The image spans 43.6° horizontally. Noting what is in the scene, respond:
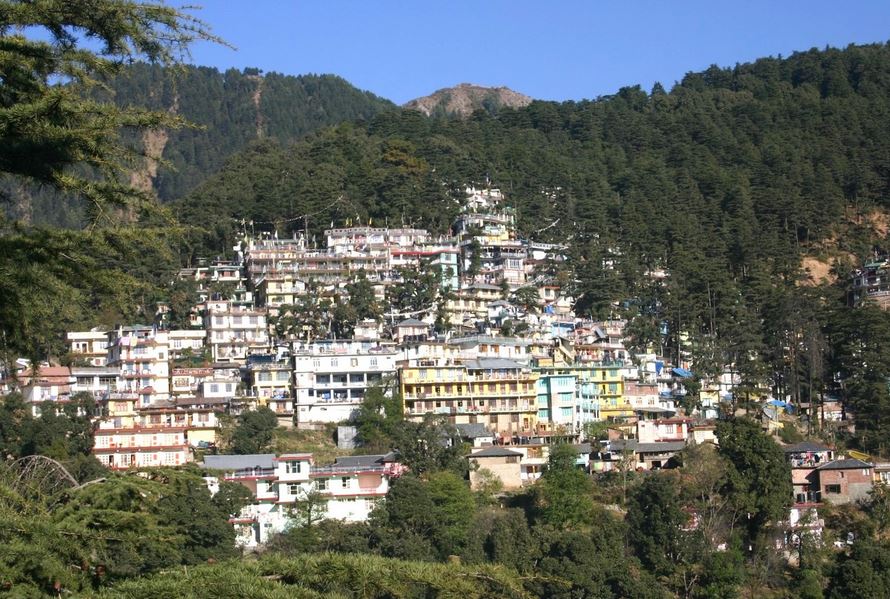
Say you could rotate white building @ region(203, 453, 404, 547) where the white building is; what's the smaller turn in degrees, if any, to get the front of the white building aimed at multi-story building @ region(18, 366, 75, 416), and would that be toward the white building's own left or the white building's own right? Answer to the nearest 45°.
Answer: approximately 135° to the white building's own right

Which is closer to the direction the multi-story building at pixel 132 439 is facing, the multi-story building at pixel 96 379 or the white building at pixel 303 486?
the white building

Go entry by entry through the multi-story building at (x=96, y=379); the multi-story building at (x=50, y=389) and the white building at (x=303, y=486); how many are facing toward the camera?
3

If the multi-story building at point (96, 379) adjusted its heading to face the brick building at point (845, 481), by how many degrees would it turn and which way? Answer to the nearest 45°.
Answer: approximately 45° to its left

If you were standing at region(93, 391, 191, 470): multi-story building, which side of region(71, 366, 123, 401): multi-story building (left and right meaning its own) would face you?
front

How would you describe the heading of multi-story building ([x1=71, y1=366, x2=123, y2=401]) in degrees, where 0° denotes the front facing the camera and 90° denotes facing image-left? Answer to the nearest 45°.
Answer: approximately 0°

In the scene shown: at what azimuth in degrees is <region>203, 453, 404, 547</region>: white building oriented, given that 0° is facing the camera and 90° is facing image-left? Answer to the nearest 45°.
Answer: approximately 0°

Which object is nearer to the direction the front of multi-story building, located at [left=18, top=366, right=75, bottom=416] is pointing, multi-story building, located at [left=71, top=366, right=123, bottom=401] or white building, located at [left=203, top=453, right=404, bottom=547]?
the white building

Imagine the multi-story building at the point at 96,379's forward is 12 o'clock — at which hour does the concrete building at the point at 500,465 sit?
The concrete building is roughly at 10 o'clock from the multi-story building.
